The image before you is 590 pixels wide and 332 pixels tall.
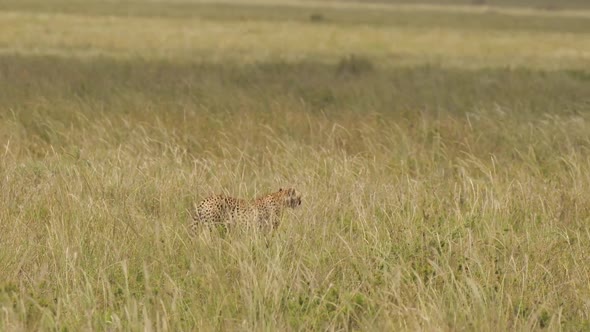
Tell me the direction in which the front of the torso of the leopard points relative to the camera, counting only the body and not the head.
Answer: to the viewer's right
